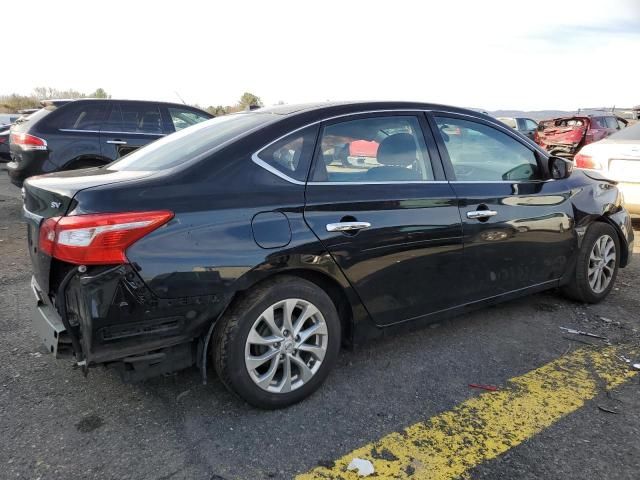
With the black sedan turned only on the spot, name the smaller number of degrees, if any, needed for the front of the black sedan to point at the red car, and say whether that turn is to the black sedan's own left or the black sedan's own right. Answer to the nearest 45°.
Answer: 0° — it already faces it

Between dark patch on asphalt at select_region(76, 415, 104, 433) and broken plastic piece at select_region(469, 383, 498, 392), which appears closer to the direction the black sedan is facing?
the broken plastic piece

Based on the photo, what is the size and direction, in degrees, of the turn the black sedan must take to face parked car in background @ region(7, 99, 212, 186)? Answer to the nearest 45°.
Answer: approximately 90° to its left

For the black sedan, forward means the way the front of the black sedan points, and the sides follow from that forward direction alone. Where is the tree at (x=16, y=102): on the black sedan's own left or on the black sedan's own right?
on the black sedan's own left

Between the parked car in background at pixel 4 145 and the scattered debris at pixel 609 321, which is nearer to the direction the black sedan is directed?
the scattered debris

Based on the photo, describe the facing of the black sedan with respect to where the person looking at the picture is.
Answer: facing away from the viewer and to the right of the viewer

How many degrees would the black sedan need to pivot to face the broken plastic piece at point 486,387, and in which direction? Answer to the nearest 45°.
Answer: approximately 45° to its right
